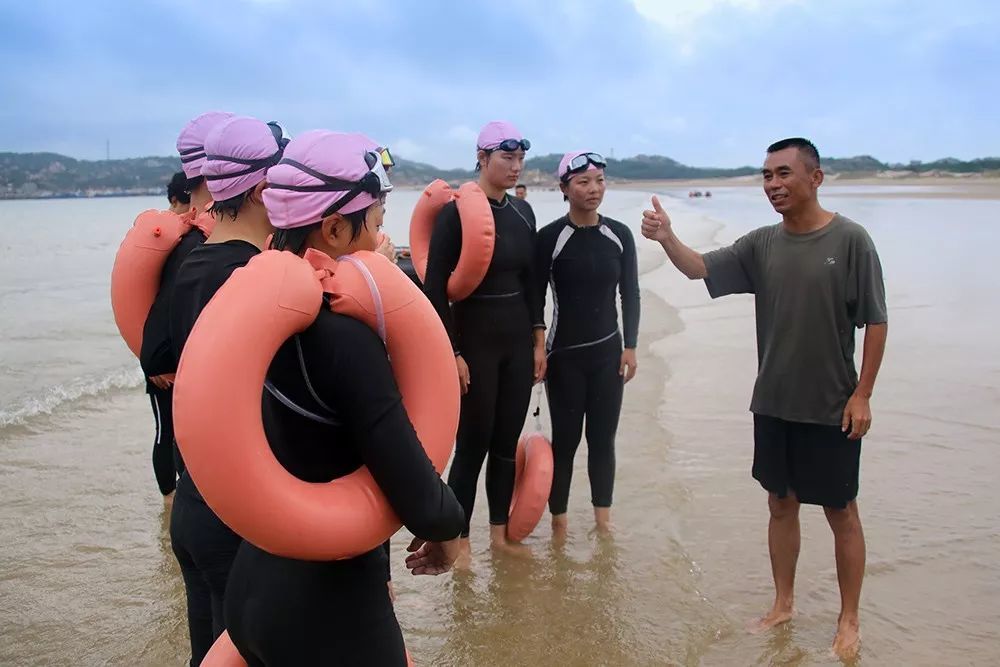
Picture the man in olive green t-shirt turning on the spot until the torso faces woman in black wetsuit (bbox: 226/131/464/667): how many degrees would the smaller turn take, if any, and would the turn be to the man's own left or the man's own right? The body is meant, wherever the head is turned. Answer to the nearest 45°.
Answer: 0° — they already face them

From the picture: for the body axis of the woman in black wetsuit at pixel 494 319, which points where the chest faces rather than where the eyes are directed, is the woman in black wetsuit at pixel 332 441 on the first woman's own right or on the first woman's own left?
on the first woman's own right

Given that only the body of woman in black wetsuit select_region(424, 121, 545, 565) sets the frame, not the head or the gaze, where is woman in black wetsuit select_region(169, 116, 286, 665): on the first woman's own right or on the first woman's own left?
on the first woman's own right

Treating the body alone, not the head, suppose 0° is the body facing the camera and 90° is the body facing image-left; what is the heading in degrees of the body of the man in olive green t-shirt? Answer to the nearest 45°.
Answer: approximately 45°

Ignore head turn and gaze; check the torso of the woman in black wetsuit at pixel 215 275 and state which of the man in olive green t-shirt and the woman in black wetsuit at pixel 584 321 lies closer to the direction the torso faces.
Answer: the woman in black wetsuit

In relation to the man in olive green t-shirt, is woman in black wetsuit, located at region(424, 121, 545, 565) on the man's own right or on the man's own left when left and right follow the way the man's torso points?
on the man's own right

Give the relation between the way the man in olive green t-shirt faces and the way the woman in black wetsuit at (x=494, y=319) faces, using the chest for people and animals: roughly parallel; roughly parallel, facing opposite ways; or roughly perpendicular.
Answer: roughly perpendicular

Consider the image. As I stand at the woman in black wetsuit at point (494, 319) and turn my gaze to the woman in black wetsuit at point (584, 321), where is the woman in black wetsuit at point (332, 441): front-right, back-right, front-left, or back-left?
back-right

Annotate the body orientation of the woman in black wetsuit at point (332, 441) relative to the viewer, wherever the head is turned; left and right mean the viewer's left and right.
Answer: facing away from the viewer and to the right of the viewer

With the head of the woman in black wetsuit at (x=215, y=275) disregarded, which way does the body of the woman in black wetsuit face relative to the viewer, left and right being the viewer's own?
facing away from the viewer and to the right of the viewer

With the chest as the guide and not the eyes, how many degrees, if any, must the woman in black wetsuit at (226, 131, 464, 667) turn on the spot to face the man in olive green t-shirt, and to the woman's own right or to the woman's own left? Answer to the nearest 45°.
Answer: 0° — they already face them
